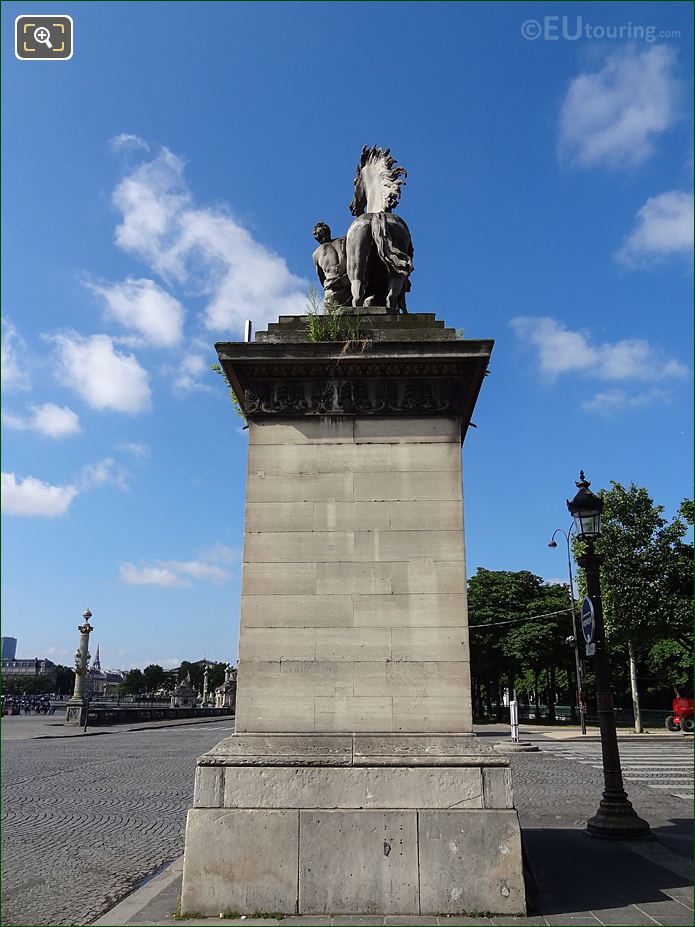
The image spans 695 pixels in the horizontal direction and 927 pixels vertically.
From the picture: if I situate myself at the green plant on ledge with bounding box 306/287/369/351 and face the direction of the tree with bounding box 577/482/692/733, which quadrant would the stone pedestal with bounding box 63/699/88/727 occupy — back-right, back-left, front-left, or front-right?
front-left

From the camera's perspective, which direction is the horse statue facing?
away from the camera

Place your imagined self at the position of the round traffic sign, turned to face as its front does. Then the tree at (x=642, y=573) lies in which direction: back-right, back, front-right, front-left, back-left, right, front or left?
right

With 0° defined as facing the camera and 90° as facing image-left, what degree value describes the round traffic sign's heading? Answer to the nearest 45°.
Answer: approximately 90°

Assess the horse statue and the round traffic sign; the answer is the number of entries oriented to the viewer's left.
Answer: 1

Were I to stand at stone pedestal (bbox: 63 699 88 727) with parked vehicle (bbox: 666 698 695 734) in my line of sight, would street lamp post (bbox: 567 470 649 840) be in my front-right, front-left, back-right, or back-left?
front-right

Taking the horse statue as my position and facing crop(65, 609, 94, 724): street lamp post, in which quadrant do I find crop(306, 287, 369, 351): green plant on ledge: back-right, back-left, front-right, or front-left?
back-left

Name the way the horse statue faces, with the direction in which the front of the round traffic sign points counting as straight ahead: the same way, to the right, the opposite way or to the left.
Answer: to the right
